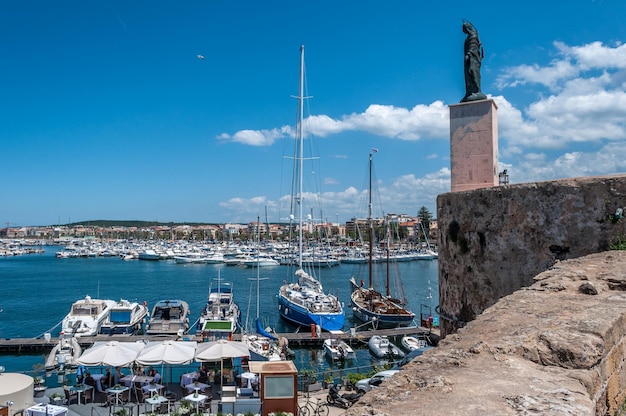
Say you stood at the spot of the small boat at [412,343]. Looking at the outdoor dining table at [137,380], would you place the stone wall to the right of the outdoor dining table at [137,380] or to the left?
left

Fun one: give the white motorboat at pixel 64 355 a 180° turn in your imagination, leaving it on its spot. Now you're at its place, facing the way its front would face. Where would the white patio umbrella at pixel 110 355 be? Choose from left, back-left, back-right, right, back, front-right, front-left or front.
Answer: front
